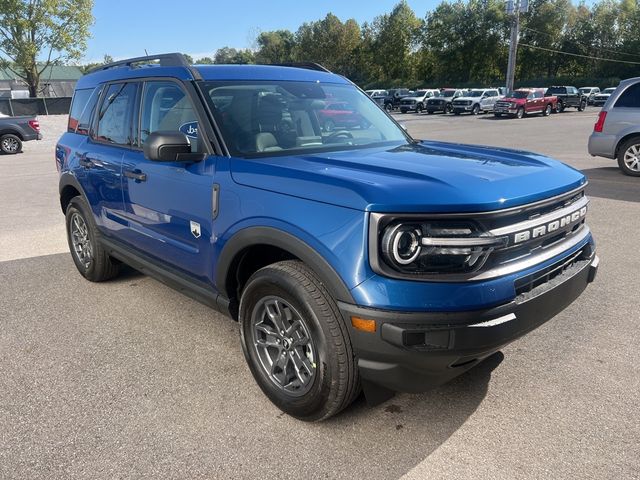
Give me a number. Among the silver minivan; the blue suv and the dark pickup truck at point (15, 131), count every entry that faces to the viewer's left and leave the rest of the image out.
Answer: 1

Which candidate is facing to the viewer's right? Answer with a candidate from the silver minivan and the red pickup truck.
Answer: the silver minivan

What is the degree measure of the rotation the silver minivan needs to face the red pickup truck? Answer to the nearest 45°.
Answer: approximately 90° to its left

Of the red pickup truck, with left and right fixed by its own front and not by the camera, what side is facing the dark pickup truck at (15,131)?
front

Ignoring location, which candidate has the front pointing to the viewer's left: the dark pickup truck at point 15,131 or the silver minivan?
the dark pickup truck

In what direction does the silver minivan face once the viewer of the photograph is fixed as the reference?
facing to the right of the viewer

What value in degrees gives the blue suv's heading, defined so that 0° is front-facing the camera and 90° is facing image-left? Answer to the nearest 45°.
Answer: approximately 315°

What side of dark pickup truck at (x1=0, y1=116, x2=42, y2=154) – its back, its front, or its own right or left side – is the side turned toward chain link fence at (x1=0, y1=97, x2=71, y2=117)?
right

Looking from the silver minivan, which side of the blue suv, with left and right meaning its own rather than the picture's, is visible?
left

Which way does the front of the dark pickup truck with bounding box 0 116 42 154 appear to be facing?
to the viewer's left

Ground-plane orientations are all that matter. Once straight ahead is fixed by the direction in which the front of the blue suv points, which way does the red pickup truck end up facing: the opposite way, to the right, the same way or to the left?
to the right
